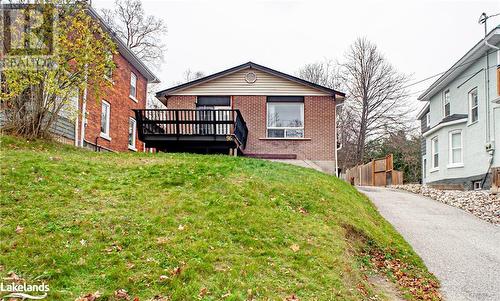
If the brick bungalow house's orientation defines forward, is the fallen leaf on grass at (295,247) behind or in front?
in front

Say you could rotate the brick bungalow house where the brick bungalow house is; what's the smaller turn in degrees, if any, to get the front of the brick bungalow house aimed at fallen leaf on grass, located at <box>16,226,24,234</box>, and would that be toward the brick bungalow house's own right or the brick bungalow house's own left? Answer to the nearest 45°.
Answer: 0° — it already faces it

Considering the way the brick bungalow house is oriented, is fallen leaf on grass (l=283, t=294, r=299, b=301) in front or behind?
in front

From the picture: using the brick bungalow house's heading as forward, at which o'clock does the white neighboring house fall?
The white neighboring house is roughly at 9 o'clock from the brick bungalow house.

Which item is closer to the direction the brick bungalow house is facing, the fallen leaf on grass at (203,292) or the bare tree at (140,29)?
the fallen leaf on grass

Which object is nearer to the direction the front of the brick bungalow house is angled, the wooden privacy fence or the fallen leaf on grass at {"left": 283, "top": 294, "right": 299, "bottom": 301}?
the fallen leaf on grass

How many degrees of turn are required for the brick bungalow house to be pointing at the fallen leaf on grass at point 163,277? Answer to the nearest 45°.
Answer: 0° — it already faces it

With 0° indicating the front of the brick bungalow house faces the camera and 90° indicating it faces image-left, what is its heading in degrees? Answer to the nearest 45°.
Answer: approximately 0°

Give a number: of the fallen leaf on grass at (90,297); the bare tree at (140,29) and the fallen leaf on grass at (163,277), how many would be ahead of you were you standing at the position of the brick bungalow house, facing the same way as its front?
2

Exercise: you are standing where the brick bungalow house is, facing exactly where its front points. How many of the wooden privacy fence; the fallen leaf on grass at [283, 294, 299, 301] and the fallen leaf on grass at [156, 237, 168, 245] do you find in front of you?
2

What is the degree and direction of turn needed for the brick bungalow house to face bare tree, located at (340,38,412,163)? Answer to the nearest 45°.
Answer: approximately 135° to its left

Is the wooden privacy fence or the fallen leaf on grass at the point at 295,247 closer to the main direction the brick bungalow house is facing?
the fallen leaf on grass

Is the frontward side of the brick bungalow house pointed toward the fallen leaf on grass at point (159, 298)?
yes
